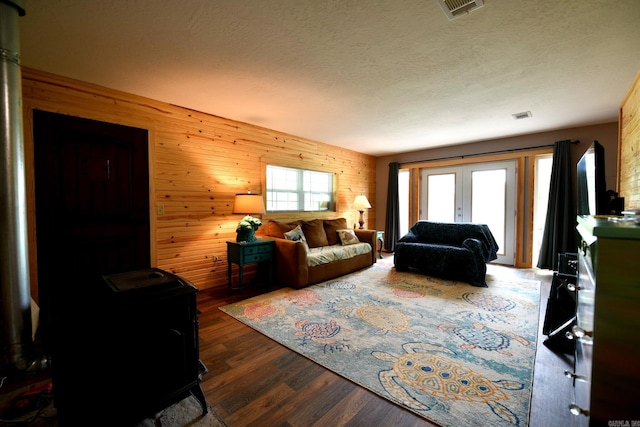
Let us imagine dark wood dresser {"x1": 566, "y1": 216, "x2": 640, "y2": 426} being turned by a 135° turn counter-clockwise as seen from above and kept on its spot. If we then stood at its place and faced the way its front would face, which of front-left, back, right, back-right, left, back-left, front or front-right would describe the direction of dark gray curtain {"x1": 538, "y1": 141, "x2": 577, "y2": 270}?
back-left

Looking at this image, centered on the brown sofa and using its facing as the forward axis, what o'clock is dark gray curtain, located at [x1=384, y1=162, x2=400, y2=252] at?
The dark gray curtain is roughly at 9 o'clock from the brown sofa.

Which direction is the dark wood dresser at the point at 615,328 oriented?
to the viewer's left

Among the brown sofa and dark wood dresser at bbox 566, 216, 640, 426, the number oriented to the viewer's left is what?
1

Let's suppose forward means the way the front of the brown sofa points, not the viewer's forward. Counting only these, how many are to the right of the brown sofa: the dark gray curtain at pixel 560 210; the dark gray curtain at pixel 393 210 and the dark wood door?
1

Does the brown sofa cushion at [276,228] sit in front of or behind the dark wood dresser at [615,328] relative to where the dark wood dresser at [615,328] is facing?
in front

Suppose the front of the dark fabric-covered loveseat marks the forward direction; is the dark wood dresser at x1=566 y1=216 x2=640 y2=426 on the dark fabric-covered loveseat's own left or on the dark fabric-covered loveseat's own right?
on the dark fabric-covered loveseat's own left

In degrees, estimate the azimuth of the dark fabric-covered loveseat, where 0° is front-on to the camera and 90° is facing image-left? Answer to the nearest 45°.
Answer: approximately 45°

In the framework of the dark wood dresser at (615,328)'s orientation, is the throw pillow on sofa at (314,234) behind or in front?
in front

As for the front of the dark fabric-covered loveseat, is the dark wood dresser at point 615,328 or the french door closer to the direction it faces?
the dark wood dresser

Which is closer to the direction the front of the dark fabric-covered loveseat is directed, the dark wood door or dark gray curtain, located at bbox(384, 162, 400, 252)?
the dark wood door
